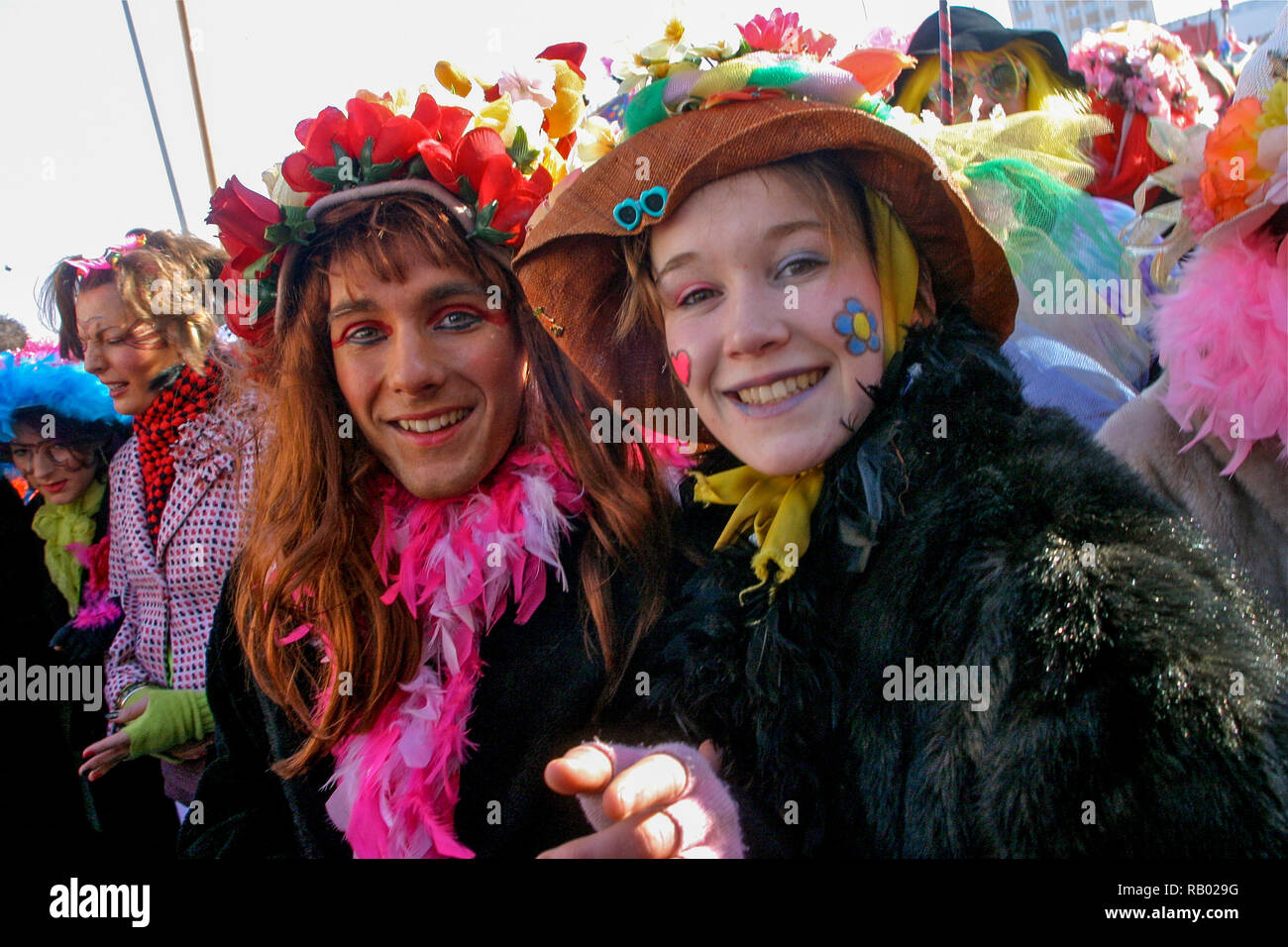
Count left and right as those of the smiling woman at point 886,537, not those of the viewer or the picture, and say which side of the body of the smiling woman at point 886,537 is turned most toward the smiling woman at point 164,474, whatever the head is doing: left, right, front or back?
right

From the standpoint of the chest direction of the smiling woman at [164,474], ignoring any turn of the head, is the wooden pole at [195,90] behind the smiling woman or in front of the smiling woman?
behind

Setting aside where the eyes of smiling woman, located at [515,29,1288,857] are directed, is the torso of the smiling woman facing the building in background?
no

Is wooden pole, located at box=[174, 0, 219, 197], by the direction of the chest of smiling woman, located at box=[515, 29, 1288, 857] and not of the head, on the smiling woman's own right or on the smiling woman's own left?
on the smiling woman's own right

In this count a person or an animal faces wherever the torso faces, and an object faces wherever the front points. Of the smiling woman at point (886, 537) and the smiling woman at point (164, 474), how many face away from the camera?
0

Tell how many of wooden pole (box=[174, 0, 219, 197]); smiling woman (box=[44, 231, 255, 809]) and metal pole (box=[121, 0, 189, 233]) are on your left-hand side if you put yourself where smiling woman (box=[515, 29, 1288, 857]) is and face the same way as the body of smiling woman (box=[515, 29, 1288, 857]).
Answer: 0

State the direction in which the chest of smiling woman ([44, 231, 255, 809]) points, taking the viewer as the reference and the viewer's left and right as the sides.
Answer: facing the viewer and to the left of the viewer

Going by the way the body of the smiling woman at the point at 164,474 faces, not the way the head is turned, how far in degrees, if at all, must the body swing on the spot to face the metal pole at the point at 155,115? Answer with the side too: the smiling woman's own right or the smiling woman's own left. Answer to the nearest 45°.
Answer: approximately 135° to the smiling woman's own right
